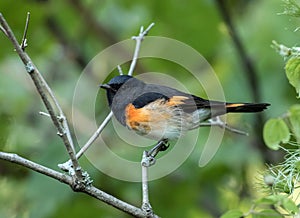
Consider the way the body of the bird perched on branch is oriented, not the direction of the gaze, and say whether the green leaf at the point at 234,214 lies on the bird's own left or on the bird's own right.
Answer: on the bird's own left

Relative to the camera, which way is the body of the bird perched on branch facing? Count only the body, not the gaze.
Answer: to the viewer's left

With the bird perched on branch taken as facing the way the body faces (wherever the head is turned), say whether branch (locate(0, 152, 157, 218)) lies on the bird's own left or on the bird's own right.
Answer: on the bird's own left

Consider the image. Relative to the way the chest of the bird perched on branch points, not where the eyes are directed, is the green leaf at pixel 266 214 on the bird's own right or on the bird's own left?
on the bird's own left

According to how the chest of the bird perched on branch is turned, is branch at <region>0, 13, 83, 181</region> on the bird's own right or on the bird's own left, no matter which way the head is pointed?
on the bird's own left

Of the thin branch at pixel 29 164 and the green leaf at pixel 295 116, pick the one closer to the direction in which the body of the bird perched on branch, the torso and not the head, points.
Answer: the thin branch
